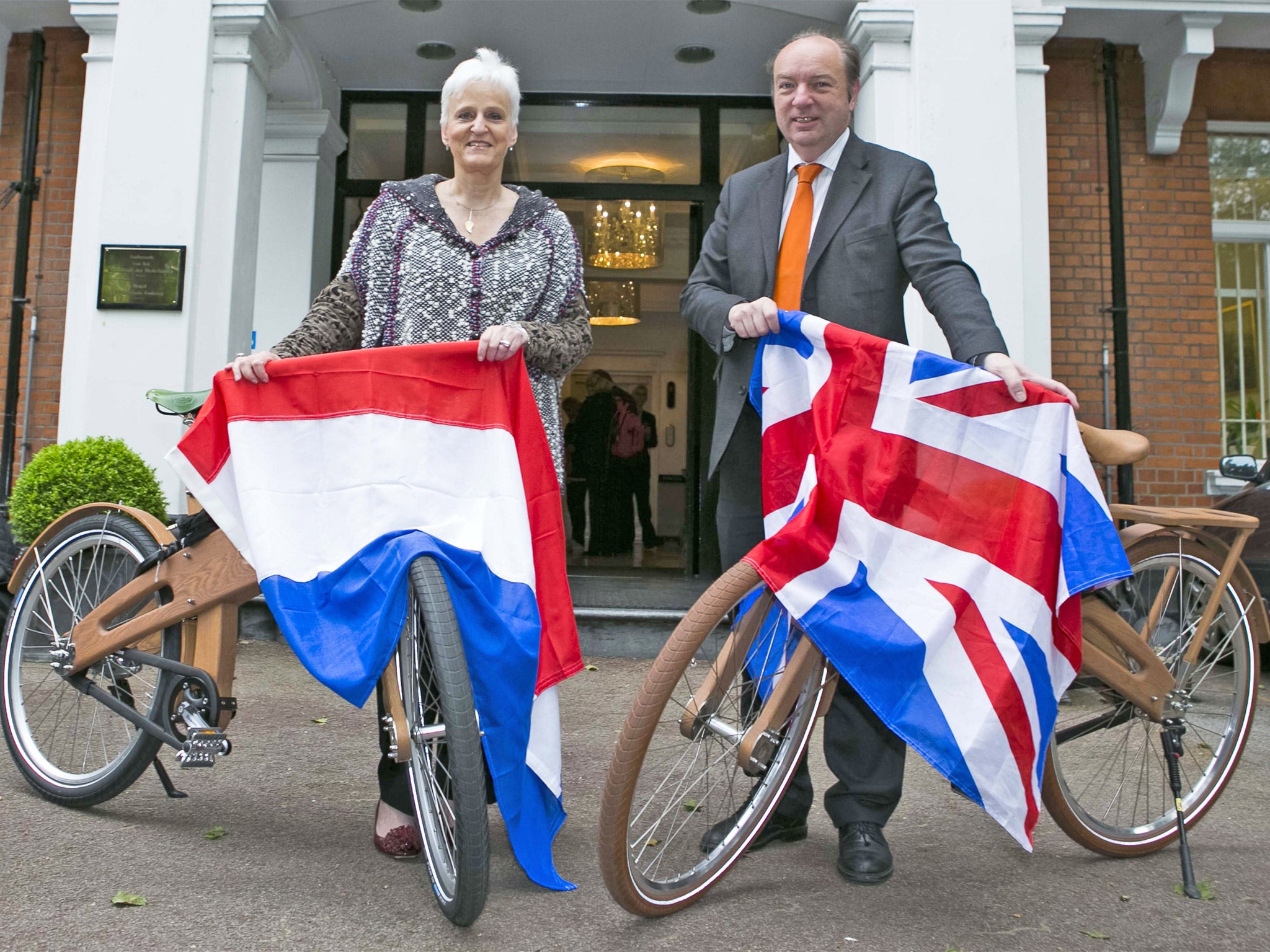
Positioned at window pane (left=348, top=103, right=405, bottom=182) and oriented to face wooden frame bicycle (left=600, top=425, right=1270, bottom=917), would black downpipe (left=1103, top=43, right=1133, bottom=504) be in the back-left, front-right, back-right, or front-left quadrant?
front-left

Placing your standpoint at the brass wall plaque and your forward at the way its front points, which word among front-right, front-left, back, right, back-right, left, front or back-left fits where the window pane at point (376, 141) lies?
back-left

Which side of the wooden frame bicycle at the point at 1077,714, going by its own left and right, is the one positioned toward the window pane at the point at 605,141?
right

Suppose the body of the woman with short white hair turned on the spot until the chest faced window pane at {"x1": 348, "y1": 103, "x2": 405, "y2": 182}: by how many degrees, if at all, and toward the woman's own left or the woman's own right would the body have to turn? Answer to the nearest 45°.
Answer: approximately 180°

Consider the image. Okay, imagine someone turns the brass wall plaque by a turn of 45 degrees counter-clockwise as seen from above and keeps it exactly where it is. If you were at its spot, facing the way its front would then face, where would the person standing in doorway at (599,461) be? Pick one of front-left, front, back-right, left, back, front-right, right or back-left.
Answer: left

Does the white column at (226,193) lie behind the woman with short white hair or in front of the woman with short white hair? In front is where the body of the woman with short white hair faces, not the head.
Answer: behind

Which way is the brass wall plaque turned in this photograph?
toward the camera

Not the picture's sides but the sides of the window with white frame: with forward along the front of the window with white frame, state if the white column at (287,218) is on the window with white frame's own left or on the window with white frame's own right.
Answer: on the window with white frame's own right

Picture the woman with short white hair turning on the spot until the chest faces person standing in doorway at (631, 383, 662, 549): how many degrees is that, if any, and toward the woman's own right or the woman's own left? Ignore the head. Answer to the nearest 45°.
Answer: approximately 180°

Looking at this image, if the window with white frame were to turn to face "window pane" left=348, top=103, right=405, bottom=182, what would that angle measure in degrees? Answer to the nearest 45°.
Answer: approximately 45° to its right

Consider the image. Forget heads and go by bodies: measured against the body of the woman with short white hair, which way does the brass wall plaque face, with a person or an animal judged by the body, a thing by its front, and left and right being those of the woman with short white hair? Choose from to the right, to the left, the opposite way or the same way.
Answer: the same way

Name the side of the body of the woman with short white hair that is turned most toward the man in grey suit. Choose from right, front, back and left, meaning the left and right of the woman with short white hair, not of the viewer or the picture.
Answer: left

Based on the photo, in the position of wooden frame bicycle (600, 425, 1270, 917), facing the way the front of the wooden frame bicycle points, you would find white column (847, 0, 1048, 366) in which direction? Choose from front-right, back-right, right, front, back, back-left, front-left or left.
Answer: back-right

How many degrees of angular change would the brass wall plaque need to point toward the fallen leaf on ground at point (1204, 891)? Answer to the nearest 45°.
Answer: approximately 45° to its left

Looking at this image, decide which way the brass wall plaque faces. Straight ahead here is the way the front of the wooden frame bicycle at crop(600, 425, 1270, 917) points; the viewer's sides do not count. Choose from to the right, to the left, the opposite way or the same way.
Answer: to the left

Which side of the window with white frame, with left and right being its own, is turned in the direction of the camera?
front

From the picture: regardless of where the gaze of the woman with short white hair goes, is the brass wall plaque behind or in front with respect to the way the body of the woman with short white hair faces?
behind

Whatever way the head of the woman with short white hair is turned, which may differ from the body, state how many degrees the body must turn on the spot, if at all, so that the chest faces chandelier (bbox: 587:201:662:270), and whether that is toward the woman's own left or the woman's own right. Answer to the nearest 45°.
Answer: approximately 180°

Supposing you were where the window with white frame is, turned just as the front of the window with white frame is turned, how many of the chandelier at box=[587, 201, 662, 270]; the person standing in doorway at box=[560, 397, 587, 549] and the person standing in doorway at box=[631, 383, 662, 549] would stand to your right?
3
